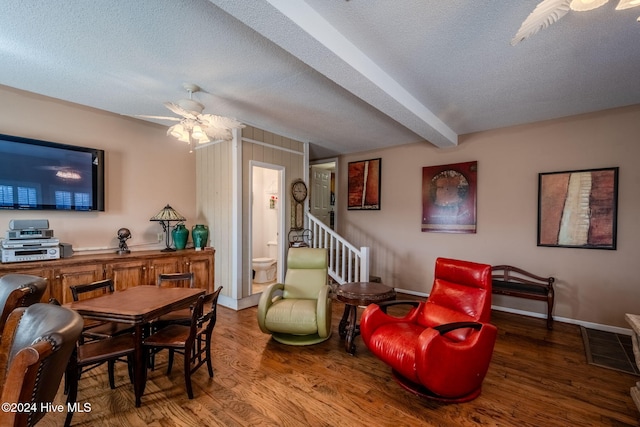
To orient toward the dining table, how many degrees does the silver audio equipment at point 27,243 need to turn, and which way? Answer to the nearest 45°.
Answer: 0° — it already faces it

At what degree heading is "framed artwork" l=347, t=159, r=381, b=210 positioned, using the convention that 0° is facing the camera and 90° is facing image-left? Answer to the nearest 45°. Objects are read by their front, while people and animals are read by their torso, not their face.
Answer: approximately 45°

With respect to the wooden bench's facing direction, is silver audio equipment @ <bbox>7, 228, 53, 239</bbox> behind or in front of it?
in front

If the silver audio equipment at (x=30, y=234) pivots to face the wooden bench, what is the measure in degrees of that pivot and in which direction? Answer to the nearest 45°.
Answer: approximately 45° to its left

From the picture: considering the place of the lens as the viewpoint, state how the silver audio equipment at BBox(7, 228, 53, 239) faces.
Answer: facing the viewer

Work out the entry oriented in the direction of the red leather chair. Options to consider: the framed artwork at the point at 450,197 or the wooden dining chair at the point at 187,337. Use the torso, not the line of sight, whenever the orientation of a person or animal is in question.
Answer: the framed artwork

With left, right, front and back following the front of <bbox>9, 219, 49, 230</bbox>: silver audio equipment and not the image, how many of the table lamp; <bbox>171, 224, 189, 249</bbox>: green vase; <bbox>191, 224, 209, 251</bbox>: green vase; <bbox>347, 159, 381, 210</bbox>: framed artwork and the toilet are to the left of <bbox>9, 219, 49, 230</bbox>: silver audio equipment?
5

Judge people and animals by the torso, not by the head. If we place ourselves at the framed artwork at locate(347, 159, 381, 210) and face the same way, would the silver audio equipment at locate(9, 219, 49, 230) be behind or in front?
in front

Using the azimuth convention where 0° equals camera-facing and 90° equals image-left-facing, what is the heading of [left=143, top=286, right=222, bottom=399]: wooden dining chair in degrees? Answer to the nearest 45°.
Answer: approximately 135°

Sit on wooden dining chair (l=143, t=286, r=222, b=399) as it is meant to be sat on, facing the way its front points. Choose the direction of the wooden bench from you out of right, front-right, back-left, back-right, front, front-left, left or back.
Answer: back-right

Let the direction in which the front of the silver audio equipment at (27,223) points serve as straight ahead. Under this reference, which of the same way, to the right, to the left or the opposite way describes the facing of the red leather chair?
to the right

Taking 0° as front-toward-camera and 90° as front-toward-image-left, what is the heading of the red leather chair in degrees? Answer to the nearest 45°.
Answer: approximately 45°

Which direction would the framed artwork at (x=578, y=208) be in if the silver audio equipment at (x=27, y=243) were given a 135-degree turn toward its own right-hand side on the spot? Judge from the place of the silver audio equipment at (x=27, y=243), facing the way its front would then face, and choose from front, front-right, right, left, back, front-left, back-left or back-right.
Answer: back

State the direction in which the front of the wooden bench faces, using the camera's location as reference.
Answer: facing the viewer and to the left of the viewer
